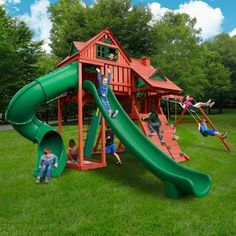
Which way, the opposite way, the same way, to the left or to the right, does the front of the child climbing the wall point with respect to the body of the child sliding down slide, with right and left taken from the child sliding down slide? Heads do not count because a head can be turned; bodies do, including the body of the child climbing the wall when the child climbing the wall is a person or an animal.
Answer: the opposite way

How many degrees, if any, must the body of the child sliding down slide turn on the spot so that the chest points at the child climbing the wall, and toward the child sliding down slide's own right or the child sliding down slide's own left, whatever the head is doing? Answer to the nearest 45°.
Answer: approximately 90° to the child sliding down slide's own left

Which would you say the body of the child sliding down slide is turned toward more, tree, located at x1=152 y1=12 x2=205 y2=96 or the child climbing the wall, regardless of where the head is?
the child climbing the wall

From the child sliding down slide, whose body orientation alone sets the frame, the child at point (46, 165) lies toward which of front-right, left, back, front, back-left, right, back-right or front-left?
right

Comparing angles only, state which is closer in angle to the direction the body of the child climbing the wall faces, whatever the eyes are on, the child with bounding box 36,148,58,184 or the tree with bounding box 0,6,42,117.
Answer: the tree

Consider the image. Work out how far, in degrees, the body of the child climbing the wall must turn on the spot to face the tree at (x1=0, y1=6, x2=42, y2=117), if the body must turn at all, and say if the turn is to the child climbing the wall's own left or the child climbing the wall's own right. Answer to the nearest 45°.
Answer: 0° — they already face it

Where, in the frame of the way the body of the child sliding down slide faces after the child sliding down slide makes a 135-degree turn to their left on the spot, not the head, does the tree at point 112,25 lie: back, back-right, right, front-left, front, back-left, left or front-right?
front

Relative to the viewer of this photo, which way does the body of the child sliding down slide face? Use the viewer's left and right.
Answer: facing the viewer and to the right of the viewer

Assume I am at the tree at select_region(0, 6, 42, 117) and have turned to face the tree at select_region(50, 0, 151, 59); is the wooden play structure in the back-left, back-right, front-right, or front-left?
front-right

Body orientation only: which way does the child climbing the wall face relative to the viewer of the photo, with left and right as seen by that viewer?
facing away from the viewer and to the left of the viewer

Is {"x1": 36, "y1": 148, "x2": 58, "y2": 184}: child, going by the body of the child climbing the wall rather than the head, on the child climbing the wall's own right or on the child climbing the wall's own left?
on the child climbing the wall's own left
